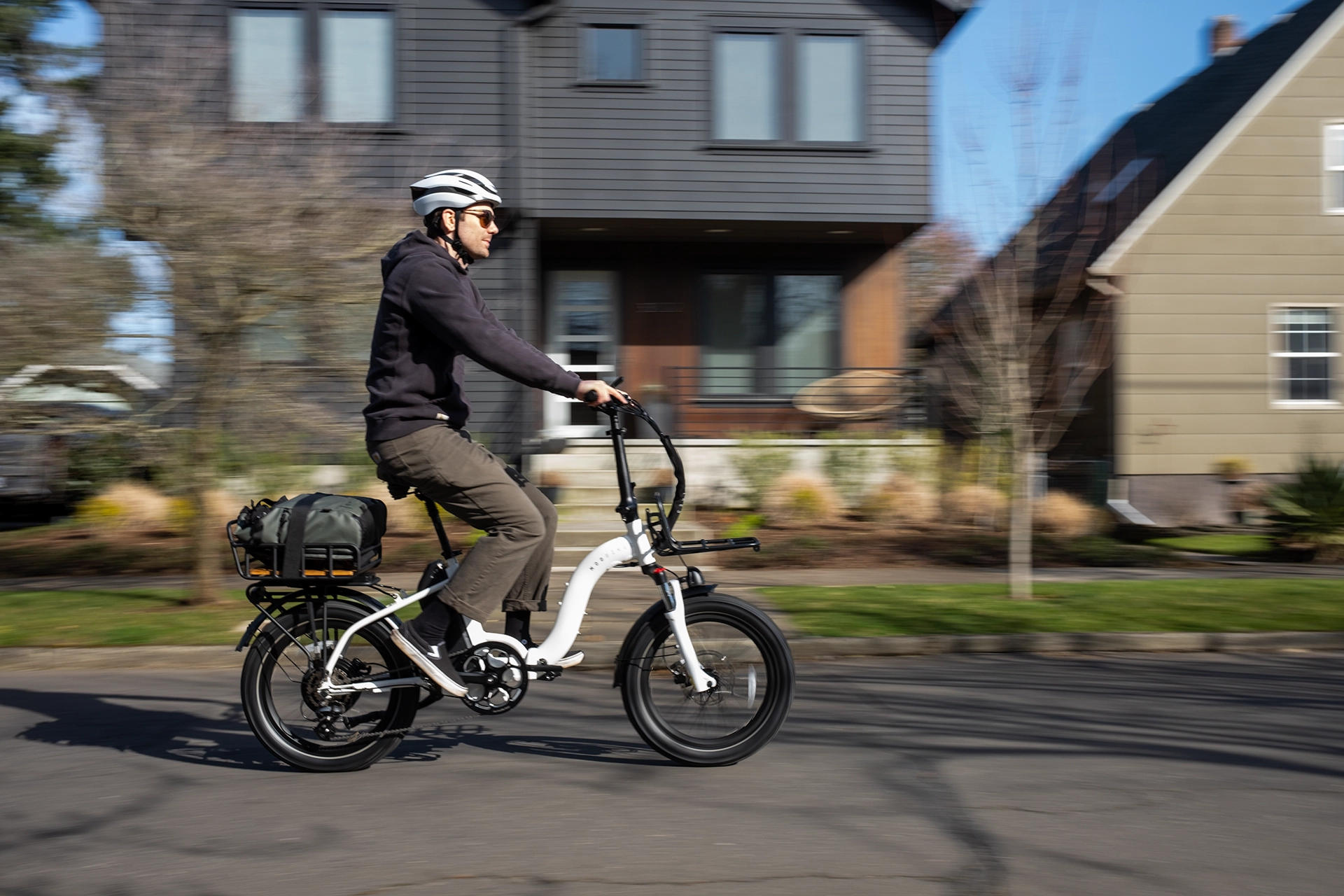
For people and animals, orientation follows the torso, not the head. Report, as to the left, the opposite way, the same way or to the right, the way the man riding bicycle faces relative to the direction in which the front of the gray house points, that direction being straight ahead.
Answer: to the left

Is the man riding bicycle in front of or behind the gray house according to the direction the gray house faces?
in front

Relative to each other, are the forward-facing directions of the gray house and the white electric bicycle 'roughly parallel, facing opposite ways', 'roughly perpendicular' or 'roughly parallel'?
roughly perpendicular

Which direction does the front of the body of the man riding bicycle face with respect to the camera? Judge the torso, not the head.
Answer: to the viewer's right

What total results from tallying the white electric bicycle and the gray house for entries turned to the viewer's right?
1

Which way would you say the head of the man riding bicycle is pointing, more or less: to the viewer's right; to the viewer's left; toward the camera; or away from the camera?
to the viewer's right

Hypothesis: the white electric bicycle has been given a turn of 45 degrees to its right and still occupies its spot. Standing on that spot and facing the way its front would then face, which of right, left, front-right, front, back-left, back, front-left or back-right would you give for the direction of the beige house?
left

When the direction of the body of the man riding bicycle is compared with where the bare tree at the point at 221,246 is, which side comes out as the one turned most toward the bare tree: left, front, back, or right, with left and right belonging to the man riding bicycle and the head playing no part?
left

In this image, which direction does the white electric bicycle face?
to the viewer's right

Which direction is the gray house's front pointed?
toward the camera
